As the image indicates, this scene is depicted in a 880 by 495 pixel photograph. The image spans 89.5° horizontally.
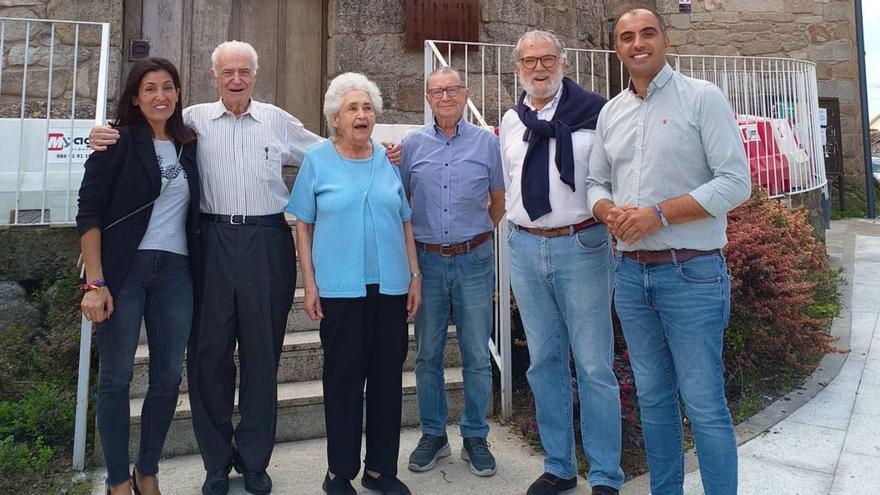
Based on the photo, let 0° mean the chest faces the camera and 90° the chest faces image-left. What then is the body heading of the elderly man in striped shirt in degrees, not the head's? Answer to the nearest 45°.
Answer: approximately 0°

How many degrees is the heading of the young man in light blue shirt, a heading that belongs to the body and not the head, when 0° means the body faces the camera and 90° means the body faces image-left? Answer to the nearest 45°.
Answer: approximately 45°

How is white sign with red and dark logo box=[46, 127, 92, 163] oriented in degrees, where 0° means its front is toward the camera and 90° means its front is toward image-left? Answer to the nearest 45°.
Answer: approximately 0°

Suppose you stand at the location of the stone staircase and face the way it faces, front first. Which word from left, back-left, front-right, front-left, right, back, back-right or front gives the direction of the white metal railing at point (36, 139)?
back-right

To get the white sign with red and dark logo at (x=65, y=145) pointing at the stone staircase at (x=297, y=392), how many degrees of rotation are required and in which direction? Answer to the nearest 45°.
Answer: approximately 45° to its left

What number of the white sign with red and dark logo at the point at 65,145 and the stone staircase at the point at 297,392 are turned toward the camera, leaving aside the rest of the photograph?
2
